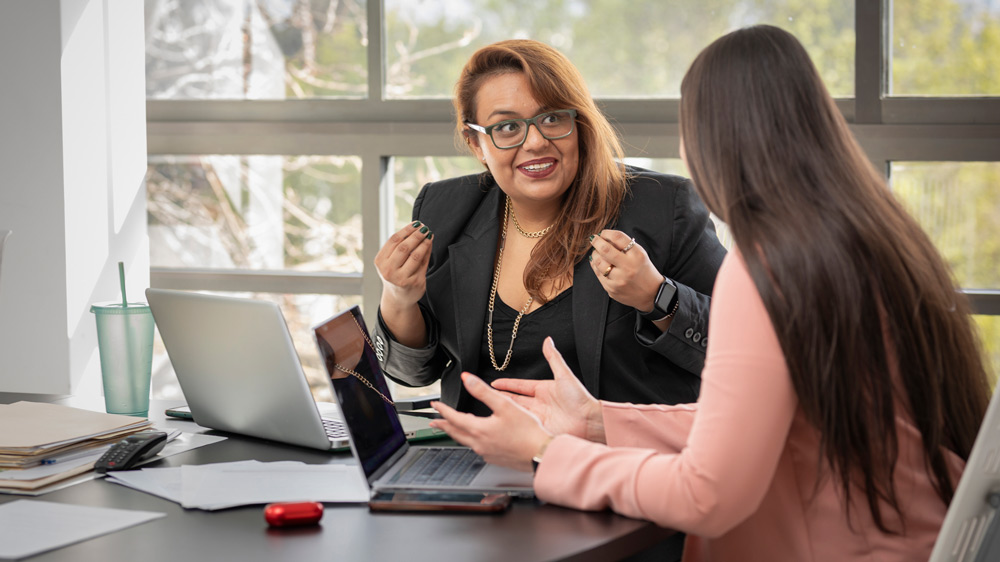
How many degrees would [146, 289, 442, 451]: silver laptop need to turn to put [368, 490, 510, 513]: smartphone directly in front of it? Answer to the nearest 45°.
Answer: approximately 90° to its right

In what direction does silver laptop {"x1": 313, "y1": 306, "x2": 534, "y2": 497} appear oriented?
to the viewer's right

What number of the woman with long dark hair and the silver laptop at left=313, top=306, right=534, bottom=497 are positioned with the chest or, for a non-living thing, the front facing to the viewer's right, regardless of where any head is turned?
1

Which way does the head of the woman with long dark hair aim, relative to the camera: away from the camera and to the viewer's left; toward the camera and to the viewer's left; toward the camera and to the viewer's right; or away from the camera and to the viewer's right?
away from the camera and to the viewer's left

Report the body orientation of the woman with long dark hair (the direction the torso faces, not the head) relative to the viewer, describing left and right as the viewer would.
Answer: facing away from the viewer and to the left of the viewer

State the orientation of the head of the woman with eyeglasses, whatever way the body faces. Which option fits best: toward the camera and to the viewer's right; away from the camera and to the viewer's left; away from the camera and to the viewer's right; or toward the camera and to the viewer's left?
toward the camera and to the viewer's right

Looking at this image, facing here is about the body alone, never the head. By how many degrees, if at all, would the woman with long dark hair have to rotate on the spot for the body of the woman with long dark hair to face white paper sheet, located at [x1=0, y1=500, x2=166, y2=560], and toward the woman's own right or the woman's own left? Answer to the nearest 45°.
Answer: approximately 45° to the woman's own left

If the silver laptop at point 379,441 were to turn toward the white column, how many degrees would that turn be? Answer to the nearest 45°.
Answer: approximately 135° to its left

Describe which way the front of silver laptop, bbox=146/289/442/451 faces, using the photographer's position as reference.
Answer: facing away from the viewer and to the right of the viewer

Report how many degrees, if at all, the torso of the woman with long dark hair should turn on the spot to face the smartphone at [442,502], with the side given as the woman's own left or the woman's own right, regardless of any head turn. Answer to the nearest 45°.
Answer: approximately 45° to the woman's own left
